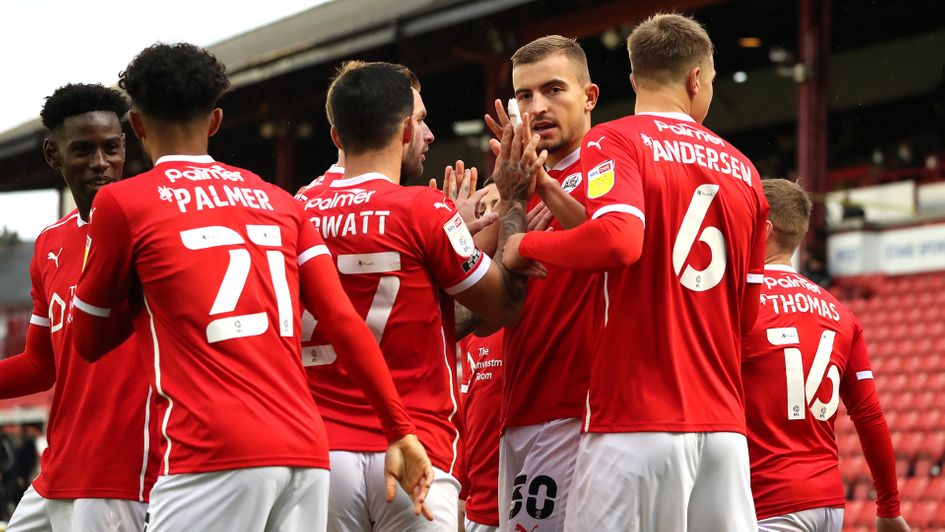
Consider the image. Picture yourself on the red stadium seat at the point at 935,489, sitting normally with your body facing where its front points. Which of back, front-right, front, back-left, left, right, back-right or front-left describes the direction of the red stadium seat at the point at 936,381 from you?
back-right

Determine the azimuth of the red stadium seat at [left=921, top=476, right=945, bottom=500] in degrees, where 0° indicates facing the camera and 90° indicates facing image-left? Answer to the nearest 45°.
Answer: approximately 45°

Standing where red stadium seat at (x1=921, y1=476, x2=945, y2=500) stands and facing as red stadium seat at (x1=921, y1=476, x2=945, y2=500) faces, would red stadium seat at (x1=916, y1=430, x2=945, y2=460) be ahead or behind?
behind

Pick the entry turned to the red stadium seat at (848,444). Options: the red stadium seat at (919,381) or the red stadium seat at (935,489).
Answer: the red stadium seat at (919,381)

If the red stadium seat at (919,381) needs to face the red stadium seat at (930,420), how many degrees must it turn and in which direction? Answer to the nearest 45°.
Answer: approximately 45° to its left

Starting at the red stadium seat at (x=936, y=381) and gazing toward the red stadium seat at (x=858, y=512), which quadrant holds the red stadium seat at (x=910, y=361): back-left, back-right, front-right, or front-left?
back-right

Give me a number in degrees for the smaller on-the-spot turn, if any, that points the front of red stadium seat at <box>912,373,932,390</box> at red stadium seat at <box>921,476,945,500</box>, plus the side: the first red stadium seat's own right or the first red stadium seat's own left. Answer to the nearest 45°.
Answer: approximately 45° to the first red stadium seat's own left
